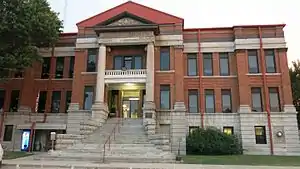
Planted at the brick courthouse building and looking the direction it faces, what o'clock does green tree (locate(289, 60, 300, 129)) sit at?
The green tree is roughly at 8 o'clock from the brick courthouse building.

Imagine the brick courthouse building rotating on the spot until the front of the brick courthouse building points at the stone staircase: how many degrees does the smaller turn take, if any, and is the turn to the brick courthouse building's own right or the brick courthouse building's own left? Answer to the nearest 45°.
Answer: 0° — it already faces it

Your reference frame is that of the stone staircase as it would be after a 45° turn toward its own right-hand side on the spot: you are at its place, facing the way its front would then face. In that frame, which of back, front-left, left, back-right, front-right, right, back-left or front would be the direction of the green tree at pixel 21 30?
right

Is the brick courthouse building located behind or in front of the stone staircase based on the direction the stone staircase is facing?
behind

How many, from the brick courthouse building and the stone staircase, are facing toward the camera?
2

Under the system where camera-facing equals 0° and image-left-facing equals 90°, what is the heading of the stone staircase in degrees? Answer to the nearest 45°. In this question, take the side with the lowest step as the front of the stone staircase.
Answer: approximately 0°

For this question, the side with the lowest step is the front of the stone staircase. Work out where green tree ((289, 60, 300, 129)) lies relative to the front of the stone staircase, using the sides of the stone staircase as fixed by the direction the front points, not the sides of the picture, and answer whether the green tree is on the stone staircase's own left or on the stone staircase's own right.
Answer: on the stone staircase's own left
